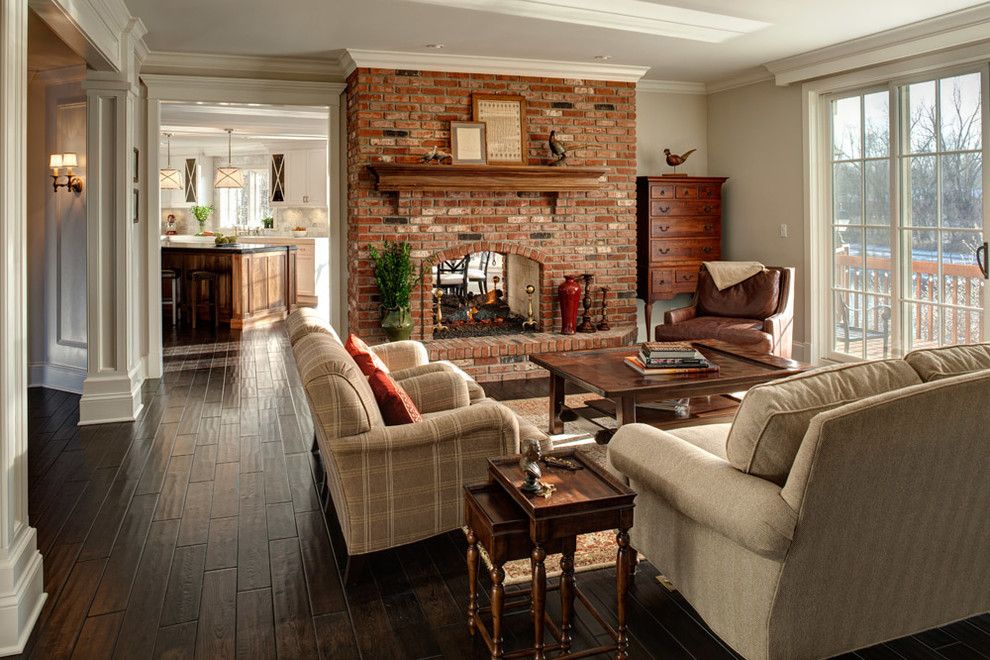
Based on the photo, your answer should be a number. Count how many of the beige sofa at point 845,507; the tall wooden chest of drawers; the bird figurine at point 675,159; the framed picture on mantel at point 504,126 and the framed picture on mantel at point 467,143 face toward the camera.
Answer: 3

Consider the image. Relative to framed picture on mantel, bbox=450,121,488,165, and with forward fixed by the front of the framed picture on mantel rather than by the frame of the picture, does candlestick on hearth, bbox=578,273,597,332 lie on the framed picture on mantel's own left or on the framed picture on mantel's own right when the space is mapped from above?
on the framed picture on mantel's own left

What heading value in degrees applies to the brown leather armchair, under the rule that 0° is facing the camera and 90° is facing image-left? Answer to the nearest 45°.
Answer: approximately 45°

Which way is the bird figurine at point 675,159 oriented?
to the viewer's left
